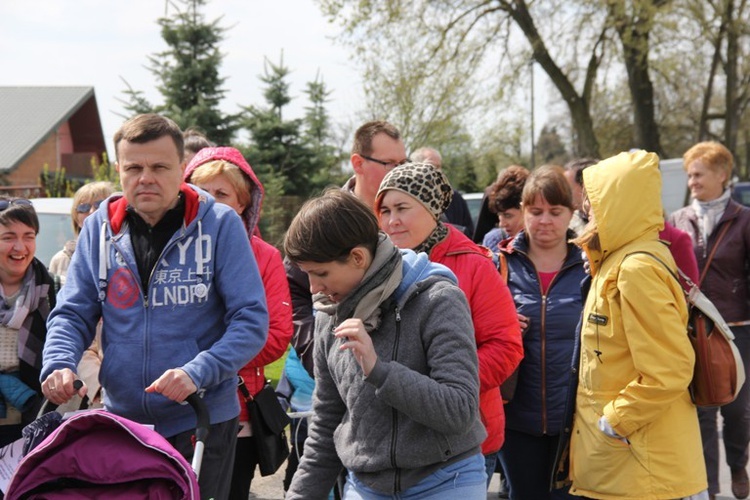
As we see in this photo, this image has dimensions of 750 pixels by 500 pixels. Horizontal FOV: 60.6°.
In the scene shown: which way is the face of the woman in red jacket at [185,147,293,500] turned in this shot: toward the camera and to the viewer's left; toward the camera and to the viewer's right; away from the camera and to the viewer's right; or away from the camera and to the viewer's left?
toward the camera and to the viewer's left

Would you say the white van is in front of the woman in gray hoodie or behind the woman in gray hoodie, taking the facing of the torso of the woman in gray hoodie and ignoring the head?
behind

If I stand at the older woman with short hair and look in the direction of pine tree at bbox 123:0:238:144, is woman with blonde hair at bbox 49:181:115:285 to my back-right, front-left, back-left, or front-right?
front-left

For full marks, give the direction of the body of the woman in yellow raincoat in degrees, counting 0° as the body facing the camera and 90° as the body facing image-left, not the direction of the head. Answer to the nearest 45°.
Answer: approximately 90°

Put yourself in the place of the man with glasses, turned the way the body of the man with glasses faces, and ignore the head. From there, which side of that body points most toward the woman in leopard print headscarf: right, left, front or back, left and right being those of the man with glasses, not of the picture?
front

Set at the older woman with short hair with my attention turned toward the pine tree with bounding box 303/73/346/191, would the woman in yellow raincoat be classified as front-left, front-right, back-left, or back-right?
back-left

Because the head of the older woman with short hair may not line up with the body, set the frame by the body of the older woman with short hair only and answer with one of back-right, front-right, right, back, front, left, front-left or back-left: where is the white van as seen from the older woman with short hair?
back-right

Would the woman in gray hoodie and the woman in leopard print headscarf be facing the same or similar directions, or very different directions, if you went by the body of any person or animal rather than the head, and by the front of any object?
same or similar directions

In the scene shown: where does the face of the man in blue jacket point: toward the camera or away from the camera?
toward the camera

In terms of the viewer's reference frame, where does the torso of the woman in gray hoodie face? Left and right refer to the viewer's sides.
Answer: facing the viewer and to the left of the viewer

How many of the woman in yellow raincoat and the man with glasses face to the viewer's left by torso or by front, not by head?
1
